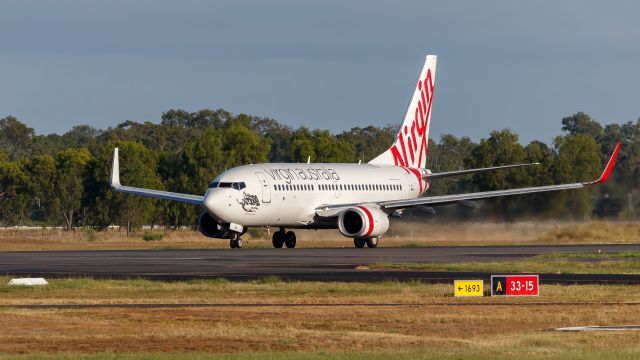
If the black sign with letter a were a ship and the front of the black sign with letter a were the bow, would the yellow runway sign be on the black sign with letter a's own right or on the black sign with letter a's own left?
on the black sign with letter a's own right

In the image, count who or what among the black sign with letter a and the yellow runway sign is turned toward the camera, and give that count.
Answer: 2

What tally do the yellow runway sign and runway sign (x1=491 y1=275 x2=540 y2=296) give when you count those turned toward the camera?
2

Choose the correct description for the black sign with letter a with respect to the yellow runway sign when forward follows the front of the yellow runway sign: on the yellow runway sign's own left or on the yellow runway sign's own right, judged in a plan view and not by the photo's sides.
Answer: on the yellow runway sign's own left

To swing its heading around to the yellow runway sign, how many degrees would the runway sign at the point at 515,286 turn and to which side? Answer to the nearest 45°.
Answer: approximately 45° to its right

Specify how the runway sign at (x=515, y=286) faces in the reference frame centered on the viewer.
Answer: facing the viewer

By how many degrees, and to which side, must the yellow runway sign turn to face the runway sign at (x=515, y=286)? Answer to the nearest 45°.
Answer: approximately 90° to its left

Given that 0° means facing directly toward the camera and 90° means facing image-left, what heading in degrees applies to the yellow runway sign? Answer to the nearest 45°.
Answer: approximately 0°
